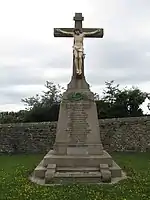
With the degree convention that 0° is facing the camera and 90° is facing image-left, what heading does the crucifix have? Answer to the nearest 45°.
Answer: approximately 0°

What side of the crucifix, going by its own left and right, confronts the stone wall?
back

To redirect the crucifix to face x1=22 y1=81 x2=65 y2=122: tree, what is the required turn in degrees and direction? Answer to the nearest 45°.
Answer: approximately 180°

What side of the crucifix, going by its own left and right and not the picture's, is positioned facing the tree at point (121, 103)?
back
